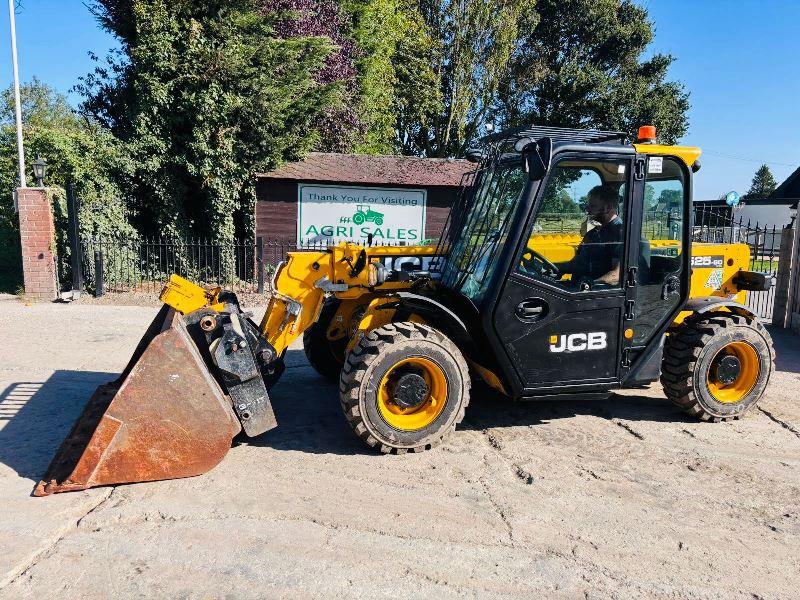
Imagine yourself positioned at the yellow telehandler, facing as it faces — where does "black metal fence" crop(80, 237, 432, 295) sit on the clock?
The black metal fence is roughly at 2 o'clock from the yellow telehandler.

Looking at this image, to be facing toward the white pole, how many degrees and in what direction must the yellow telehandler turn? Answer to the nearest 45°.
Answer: approximately 45° to its right

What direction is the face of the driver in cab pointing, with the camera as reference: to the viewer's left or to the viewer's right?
to the viewer's left

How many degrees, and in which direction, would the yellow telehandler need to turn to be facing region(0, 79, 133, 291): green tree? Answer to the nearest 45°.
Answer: approximately 45° to its right

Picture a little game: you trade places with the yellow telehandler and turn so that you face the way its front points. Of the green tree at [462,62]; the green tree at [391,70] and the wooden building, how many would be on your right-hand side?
3

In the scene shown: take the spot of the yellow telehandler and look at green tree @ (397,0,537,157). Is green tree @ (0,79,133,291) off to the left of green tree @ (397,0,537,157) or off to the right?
left

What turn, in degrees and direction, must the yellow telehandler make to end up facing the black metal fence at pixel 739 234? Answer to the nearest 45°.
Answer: approximately 135° to its right

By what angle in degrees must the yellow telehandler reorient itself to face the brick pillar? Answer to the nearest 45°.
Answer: approximately 45° to its right

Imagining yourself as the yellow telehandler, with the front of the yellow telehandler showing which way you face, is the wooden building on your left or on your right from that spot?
on your right

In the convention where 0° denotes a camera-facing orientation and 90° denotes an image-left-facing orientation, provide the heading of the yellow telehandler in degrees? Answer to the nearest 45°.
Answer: approximately 90°

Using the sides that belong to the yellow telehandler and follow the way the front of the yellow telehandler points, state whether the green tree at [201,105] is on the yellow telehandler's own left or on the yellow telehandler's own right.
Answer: on the yellow telehandler's own right

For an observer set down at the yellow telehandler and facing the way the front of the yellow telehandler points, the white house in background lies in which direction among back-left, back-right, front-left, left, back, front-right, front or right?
back-right
